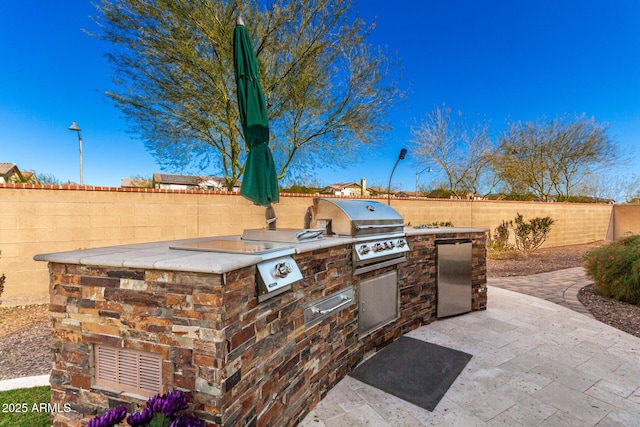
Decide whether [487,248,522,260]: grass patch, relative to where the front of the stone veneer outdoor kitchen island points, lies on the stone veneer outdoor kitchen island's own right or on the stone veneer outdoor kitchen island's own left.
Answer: on the stone veneer outdoor kitchen island's own left

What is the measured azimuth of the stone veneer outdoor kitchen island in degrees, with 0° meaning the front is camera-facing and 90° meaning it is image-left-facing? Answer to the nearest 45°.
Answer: approximately 315°

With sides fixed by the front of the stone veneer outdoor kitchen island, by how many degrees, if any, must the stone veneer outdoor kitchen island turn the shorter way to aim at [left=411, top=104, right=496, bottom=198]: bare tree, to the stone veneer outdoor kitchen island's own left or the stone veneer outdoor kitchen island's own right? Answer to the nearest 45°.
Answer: approximately 90° to the stone veneer outdoor kitchen island's own left

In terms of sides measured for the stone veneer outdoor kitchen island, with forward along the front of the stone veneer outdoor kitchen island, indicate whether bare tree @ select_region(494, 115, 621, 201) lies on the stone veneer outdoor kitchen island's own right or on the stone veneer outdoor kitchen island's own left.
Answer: on the stone veneer outdoor kitchen island's own left

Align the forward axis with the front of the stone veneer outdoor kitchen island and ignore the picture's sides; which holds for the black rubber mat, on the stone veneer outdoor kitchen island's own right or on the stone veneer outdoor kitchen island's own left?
on the stone veneer outdoor kitchen island's own left

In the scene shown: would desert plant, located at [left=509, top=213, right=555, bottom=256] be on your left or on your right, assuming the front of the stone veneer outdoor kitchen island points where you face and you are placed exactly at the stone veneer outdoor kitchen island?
on your left

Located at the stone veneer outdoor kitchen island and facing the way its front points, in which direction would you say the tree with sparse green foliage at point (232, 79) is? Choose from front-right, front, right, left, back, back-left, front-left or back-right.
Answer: back-left

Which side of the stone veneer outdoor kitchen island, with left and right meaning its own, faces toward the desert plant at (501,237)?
left
